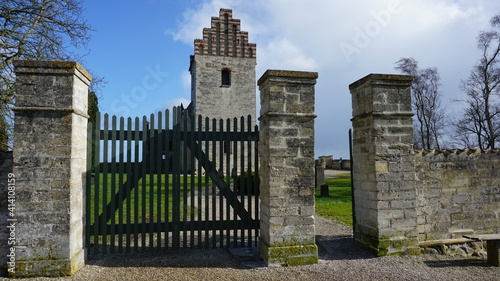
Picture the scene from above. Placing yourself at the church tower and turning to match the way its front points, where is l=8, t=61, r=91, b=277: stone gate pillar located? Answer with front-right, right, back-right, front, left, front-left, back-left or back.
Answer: front

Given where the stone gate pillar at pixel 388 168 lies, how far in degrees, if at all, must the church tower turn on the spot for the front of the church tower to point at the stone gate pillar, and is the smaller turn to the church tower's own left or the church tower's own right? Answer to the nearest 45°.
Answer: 0° — it already faces it

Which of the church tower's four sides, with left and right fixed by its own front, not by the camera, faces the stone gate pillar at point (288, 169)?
front

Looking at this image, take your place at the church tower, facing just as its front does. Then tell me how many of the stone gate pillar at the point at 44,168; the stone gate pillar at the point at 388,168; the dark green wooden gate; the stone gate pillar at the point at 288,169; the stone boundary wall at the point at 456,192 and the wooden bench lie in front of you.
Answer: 6

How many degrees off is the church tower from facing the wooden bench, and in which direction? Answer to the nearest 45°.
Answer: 0° — it already faces it

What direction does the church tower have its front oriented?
toward the camera

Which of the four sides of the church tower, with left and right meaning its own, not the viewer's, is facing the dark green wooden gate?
front
